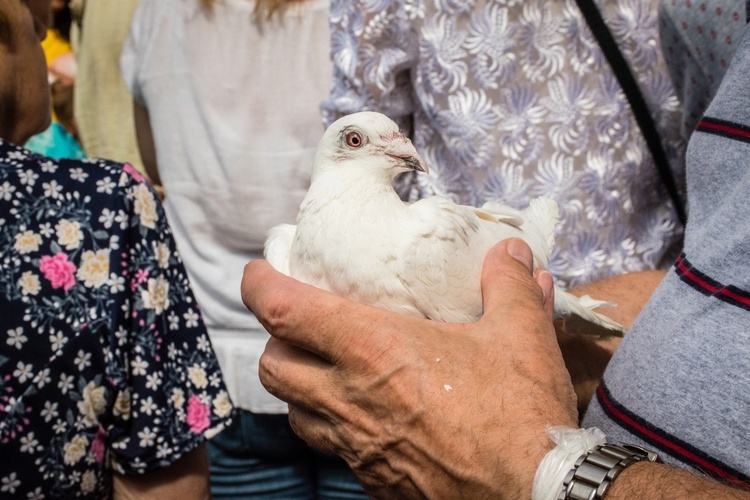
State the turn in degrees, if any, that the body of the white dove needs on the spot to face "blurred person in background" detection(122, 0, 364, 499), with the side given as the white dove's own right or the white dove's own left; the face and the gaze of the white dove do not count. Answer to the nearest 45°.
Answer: approximately 90° to the white dove's own right

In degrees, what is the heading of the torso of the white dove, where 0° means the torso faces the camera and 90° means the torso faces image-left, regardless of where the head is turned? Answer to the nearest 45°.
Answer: approximately 45°

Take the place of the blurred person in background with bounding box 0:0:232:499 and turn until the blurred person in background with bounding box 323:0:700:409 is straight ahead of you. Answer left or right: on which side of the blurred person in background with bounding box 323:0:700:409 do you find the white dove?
right

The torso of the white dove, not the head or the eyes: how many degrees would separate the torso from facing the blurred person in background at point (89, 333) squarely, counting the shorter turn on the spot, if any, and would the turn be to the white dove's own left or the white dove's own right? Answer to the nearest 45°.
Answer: approximately 45° to the white dove's own right

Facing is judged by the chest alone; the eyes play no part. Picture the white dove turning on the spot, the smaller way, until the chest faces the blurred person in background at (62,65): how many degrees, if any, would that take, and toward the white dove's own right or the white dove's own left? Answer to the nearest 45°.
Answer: approximately 90° to the white dove's own right
